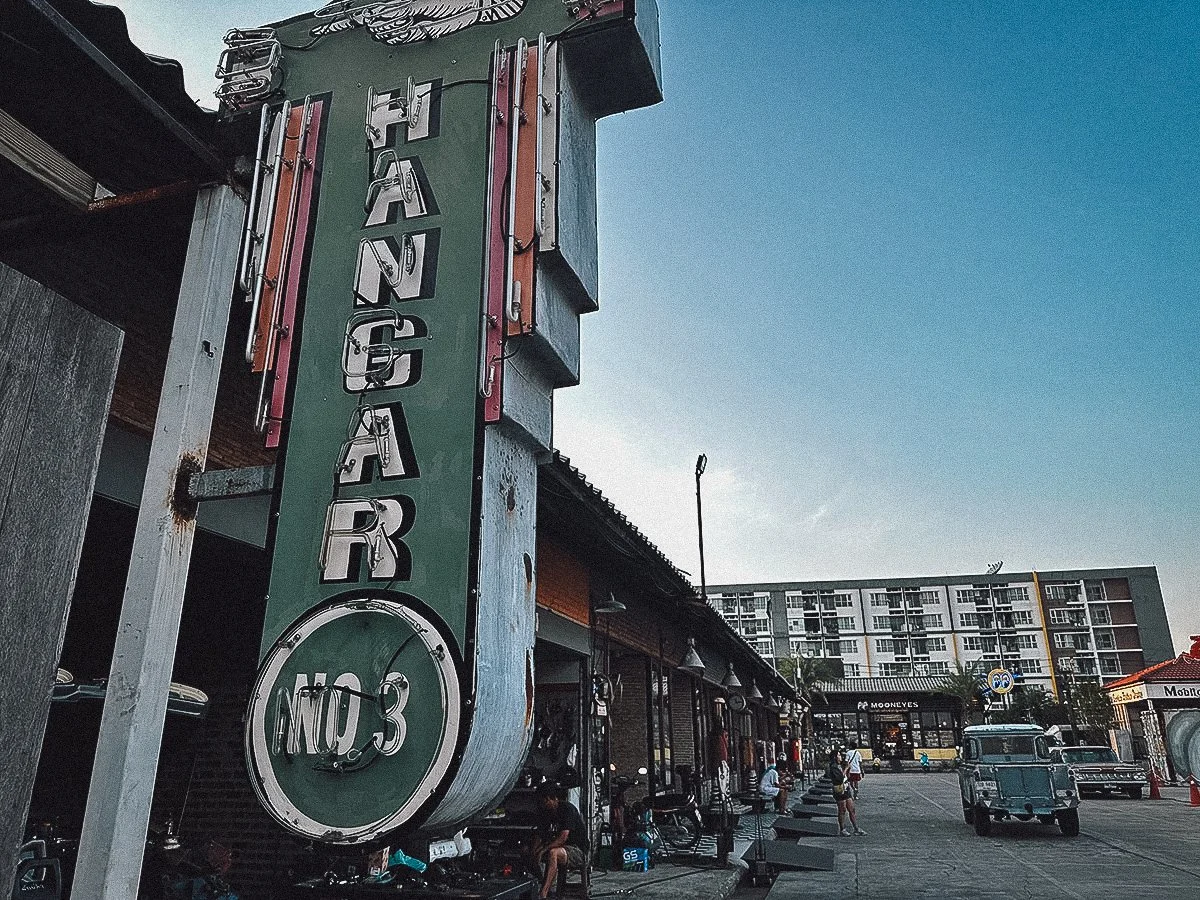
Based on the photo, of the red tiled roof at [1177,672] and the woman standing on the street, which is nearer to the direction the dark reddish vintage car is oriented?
the woman standing on the street

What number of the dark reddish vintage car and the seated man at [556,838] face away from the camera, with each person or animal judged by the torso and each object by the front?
0

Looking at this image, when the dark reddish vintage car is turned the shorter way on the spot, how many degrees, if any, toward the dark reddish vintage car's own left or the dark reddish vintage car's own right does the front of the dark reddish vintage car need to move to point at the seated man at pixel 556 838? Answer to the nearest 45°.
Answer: approximately 45° to the dark reddish vintage car's own right

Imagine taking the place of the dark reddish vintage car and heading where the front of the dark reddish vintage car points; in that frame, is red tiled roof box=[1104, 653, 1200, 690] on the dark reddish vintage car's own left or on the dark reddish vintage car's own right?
on the dark reddish vintage car's own left

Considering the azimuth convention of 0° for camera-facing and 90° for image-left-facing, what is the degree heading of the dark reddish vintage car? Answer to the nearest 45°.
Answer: approximately 315°

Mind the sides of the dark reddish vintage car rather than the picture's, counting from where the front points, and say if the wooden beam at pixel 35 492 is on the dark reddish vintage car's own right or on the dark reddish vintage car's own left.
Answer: on the dark reddish vintage car's own right

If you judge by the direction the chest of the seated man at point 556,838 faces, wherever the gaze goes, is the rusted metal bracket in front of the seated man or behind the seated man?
in front

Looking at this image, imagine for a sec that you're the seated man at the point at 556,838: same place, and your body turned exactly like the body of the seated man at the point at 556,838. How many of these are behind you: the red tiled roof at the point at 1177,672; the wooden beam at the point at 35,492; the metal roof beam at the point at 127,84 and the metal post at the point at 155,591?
1

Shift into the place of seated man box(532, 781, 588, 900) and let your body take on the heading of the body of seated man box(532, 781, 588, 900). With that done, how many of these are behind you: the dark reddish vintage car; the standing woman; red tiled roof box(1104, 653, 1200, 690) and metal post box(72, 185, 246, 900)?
3

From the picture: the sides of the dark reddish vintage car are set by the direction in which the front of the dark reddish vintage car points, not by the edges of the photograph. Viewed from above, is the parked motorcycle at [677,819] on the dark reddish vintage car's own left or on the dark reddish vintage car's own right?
on the dark reddish vintage car's own right

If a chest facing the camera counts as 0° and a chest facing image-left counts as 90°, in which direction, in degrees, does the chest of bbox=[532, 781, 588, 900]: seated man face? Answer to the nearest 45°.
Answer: approximately 45°
